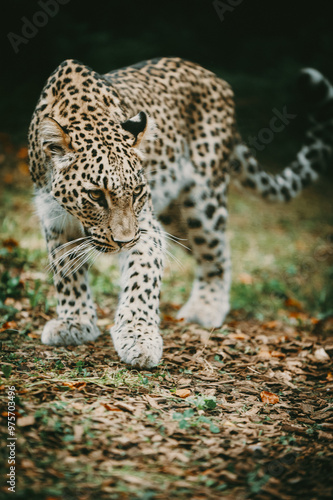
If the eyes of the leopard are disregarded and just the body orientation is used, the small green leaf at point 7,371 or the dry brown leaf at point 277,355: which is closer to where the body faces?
the small green leaf

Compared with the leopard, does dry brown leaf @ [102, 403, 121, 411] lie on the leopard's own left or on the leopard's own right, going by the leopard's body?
on the leopard's own left

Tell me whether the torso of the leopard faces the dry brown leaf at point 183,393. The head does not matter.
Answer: no

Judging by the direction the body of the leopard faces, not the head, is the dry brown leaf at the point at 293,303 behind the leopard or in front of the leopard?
behind

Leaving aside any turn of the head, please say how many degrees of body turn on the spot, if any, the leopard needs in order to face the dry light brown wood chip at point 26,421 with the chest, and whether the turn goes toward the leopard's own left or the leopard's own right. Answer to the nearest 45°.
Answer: approximately 45° to the leopard's own left

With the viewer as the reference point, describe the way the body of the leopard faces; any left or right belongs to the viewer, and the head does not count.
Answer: facing the viewer and to the left of the viewer

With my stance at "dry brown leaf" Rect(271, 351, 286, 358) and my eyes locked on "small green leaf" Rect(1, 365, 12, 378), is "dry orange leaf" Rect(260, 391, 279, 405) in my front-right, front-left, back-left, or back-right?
front-left

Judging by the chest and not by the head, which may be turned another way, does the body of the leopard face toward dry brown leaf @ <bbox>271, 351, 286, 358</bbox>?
no

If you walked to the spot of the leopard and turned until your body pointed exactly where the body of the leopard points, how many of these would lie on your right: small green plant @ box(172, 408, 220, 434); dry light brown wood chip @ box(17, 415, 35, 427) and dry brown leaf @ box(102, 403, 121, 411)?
0

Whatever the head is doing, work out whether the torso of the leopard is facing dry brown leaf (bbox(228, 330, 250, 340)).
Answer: no

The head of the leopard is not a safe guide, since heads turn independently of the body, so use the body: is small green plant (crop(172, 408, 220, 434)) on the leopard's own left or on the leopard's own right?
on the leopard's own left

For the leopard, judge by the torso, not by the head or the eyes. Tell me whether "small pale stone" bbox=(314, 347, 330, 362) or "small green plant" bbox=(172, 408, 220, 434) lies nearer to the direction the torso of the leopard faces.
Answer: the small green plant
